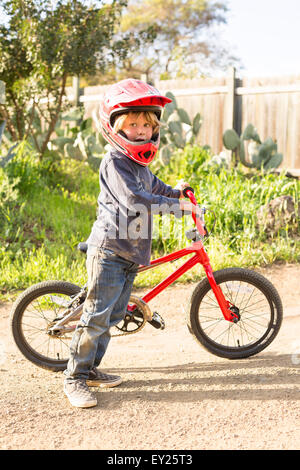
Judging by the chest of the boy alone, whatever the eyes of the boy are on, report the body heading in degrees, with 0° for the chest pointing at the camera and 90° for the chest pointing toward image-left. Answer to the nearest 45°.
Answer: approximately 270°

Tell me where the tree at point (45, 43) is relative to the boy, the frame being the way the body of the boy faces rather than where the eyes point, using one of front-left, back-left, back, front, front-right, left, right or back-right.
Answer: left

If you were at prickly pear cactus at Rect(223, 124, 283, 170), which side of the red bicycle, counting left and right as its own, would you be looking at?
left

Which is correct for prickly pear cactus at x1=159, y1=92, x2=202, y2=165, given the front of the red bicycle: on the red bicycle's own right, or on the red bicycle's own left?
on the red bicycle's own left

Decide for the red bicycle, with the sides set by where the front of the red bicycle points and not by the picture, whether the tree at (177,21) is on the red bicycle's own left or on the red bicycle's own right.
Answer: on the red bicycle's own left

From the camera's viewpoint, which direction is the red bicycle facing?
to the viewer's right

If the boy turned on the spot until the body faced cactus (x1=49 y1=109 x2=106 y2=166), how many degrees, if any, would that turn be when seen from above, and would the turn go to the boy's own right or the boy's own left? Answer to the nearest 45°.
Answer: approximately 90° to the boy's own left

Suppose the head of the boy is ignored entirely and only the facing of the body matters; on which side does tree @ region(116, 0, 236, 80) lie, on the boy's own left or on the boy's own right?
on the boy's own left
